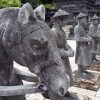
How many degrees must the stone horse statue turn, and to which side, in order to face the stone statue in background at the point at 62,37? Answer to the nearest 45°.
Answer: approximately 135° to its left

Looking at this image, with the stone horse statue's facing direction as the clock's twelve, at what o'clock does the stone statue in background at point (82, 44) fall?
The stone statue in background is roughly at 8 o'clock from the stone horse statue.

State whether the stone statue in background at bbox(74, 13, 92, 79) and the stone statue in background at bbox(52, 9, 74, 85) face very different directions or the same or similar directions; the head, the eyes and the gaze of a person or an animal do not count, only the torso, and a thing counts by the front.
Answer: same or similar directions

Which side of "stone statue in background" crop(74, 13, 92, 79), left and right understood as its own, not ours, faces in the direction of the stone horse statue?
right

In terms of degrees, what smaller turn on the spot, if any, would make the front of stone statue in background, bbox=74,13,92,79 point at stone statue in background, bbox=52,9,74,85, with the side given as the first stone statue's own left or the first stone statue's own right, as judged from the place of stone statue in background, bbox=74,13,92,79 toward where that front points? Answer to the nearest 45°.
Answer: approximately 90° to the first stone statue's own right

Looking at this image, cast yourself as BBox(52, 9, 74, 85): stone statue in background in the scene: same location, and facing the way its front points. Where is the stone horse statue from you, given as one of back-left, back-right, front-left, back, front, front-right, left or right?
right
